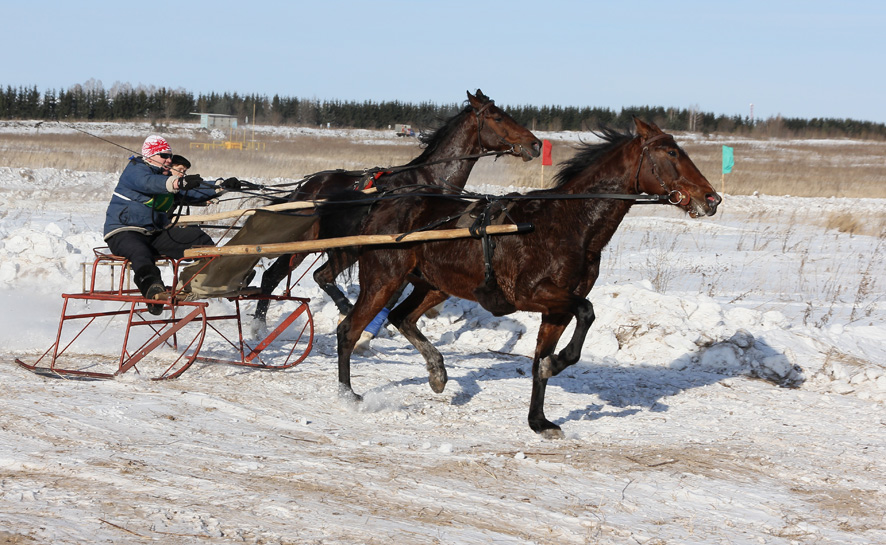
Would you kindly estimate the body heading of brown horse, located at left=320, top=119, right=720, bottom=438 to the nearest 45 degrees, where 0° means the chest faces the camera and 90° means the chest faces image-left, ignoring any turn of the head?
approximately 270°

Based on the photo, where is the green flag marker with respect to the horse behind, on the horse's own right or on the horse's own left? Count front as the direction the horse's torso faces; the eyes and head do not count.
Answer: on the horse's own left

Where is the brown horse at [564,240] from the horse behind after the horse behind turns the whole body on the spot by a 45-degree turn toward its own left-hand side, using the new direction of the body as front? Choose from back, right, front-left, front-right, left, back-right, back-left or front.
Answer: back-right

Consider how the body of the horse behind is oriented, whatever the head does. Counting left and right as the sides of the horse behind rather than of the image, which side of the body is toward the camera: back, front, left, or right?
right
